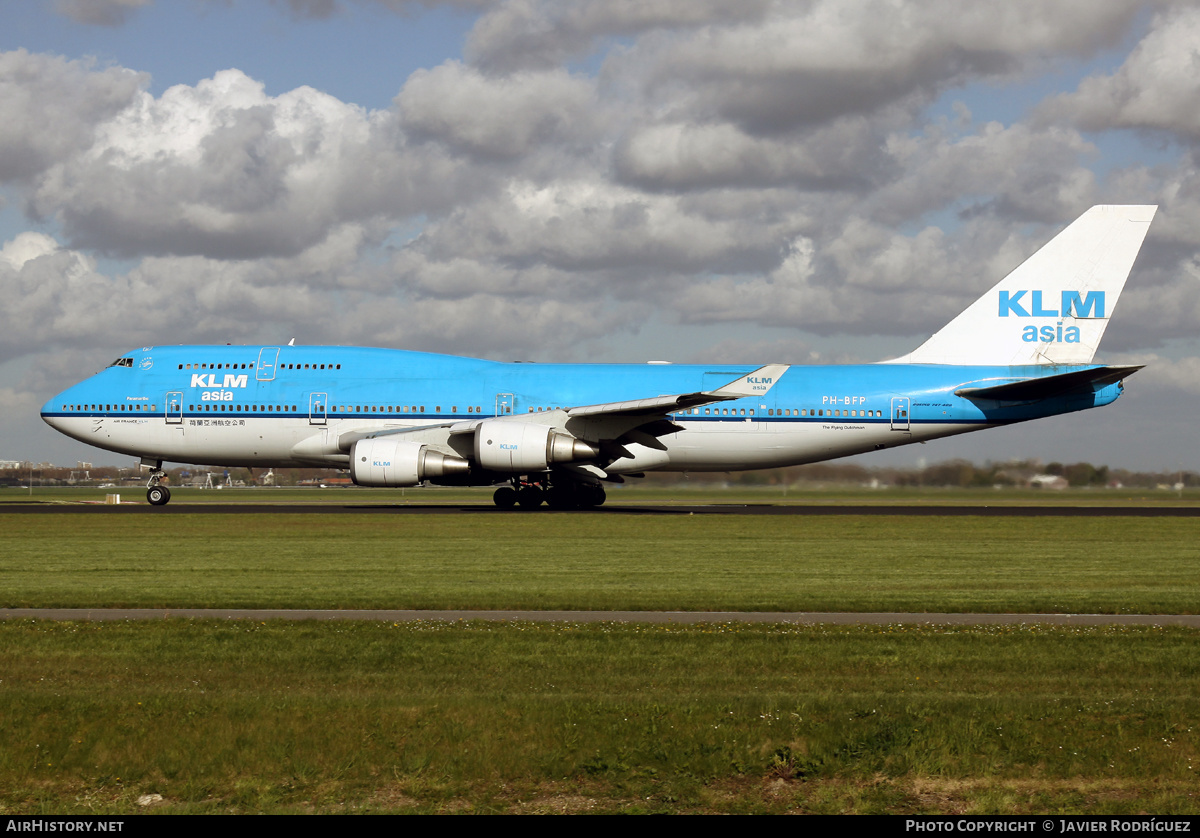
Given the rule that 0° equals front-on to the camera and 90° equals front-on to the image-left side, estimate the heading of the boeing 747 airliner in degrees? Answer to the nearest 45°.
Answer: approximately 90°
